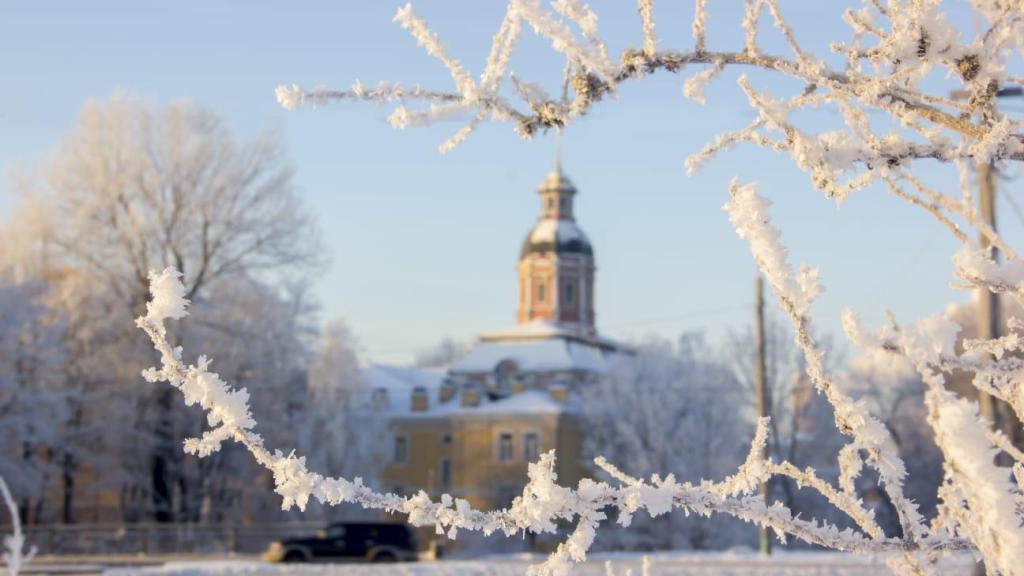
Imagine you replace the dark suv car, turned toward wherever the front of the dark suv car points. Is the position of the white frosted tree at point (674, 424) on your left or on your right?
on your right

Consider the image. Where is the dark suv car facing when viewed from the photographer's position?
facing to the left of the viewer

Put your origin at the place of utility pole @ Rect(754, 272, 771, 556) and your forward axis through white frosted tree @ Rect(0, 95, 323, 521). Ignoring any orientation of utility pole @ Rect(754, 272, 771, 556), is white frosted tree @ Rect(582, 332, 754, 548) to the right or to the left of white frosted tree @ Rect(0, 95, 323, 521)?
right

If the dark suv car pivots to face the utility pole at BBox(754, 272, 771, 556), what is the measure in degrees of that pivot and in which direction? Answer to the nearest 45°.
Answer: approximately 135° to its left

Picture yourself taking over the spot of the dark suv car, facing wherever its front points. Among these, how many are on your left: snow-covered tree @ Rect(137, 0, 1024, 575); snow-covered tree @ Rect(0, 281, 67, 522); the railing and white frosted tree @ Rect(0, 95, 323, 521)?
1

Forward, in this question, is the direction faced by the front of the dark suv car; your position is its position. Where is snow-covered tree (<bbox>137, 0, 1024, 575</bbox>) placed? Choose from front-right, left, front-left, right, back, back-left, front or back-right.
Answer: left

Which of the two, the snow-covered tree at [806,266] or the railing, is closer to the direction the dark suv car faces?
the railing

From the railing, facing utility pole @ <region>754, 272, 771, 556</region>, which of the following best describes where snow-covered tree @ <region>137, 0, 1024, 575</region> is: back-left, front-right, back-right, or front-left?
front-right

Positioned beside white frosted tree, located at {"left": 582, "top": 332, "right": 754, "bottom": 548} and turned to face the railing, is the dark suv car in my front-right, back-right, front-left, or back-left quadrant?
front-left

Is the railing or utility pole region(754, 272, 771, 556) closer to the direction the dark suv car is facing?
the railing

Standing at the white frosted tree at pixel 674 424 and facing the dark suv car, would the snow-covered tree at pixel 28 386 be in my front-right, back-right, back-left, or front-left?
front-right

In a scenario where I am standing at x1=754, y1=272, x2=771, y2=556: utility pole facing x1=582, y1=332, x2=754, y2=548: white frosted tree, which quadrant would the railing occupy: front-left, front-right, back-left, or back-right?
front-left

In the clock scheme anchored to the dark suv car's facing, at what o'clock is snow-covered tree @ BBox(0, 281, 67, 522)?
The snow-covered tree is roughly at 1 o'clock from the dark suv car.

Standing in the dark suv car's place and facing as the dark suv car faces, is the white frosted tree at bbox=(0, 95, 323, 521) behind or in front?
in front
